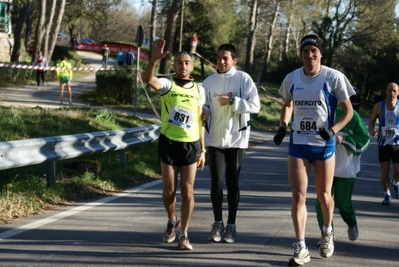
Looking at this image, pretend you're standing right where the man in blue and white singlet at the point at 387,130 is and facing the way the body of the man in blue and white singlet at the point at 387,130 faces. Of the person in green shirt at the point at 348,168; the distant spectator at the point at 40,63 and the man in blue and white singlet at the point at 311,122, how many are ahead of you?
2

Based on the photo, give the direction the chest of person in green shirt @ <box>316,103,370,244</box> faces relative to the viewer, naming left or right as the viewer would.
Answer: facing the viewer and to the left of the viewer

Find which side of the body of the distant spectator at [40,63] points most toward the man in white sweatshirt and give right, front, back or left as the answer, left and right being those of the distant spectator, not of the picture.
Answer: front

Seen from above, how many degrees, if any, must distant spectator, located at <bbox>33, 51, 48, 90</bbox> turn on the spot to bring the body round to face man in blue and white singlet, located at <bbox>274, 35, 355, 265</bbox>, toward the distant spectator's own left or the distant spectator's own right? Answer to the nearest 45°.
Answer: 0° — they already face them

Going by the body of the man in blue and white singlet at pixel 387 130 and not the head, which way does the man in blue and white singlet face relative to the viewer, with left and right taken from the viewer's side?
facing the viewer

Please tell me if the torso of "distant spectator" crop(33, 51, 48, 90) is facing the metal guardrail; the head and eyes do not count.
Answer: yes

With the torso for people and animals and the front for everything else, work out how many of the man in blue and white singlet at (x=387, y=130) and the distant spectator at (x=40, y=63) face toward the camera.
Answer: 2

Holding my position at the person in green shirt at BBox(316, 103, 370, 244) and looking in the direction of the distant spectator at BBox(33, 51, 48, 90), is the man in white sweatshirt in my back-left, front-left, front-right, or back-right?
front-left

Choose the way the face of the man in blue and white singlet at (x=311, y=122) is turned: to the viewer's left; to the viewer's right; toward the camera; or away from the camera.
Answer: toward the camera

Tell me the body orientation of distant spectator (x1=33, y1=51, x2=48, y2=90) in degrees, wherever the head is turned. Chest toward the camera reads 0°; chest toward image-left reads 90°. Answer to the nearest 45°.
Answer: approximately 0°

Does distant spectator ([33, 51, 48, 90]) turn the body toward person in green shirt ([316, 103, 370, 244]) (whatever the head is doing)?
yes

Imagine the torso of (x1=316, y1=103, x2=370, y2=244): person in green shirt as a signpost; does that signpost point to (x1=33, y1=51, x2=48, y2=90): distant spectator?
no

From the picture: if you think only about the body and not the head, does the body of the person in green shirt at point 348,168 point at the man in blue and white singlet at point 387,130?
no

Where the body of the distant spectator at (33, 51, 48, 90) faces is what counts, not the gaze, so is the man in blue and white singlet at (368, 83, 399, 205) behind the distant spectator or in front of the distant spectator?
in front

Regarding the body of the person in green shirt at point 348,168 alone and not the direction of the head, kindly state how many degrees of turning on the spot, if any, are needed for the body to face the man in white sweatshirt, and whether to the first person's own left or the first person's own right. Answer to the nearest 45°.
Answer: approximately 45° to the first person's own right

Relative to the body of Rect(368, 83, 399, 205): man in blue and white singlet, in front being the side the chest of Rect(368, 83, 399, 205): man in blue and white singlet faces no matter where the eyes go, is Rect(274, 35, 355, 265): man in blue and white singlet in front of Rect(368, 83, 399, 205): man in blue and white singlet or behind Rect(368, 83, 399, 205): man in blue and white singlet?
in front

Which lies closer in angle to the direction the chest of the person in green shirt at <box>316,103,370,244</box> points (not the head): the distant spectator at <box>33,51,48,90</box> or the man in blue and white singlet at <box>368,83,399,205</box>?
the distant spectator

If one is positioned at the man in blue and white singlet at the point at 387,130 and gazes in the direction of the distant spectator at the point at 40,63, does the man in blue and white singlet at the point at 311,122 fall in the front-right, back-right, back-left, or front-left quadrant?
back-left

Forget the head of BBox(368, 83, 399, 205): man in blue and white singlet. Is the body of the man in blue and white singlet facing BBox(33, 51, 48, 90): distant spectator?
no

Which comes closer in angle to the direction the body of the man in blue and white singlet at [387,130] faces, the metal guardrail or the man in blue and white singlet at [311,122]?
the man in blue and white singlet
